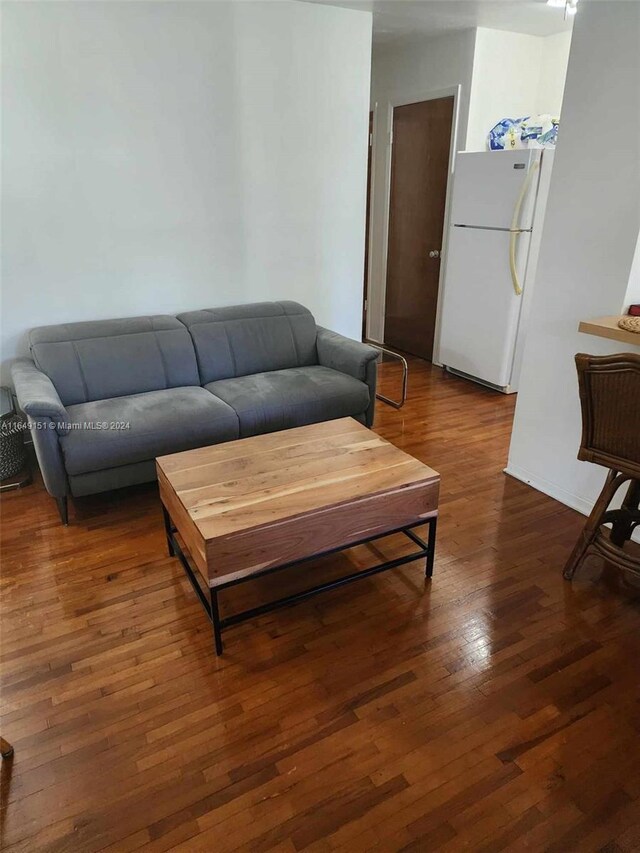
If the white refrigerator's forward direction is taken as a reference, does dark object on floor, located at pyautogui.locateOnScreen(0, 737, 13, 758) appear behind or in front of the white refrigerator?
in front

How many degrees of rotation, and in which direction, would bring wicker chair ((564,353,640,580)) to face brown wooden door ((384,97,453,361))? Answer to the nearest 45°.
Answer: approximately 90° to its left

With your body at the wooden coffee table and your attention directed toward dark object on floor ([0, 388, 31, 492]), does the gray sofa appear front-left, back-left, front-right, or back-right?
front-right

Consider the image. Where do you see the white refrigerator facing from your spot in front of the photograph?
facing the viewer and to the left of the viewer

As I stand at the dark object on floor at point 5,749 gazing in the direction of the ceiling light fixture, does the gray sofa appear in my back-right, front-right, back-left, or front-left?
front-left

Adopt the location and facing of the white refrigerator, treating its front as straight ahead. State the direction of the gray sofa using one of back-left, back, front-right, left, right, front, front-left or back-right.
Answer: front

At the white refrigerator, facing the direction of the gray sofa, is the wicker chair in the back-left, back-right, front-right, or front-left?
front-left

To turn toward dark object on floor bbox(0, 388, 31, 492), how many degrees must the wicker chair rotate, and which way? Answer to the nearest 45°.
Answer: approximately 135° to its left

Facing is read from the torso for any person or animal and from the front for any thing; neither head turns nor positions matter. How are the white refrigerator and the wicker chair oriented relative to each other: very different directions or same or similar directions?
very different directions

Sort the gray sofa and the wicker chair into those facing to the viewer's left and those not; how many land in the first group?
0

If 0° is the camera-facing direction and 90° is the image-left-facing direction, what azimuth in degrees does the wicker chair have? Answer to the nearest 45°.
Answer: approximately 225°

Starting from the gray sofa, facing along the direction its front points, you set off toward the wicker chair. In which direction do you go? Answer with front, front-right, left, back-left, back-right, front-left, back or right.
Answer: front

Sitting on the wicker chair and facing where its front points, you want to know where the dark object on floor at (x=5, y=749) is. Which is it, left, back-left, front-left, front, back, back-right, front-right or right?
back
